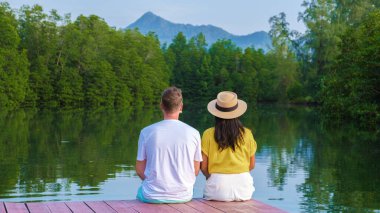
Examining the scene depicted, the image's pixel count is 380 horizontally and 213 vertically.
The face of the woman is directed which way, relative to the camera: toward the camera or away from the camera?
away from the camera

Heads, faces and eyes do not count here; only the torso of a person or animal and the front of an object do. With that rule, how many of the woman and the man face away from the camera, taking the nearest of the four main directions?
2

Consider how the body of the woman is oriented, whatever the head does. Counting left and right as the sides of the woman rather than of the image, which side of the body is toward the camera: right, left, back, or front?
back

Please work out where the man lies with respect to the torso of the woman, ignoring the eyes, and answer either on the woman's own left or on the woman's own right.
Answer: on the woman's own left

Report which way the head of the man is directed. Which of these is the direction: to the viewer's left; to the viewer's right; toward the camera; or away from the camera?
away from the camera

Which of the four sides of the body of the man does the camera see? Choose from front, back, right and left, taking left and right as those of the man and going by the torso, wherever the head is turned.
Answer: back

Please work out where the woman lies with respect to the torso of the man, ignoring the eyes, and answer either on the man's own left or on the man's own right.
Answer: on the man's own right
